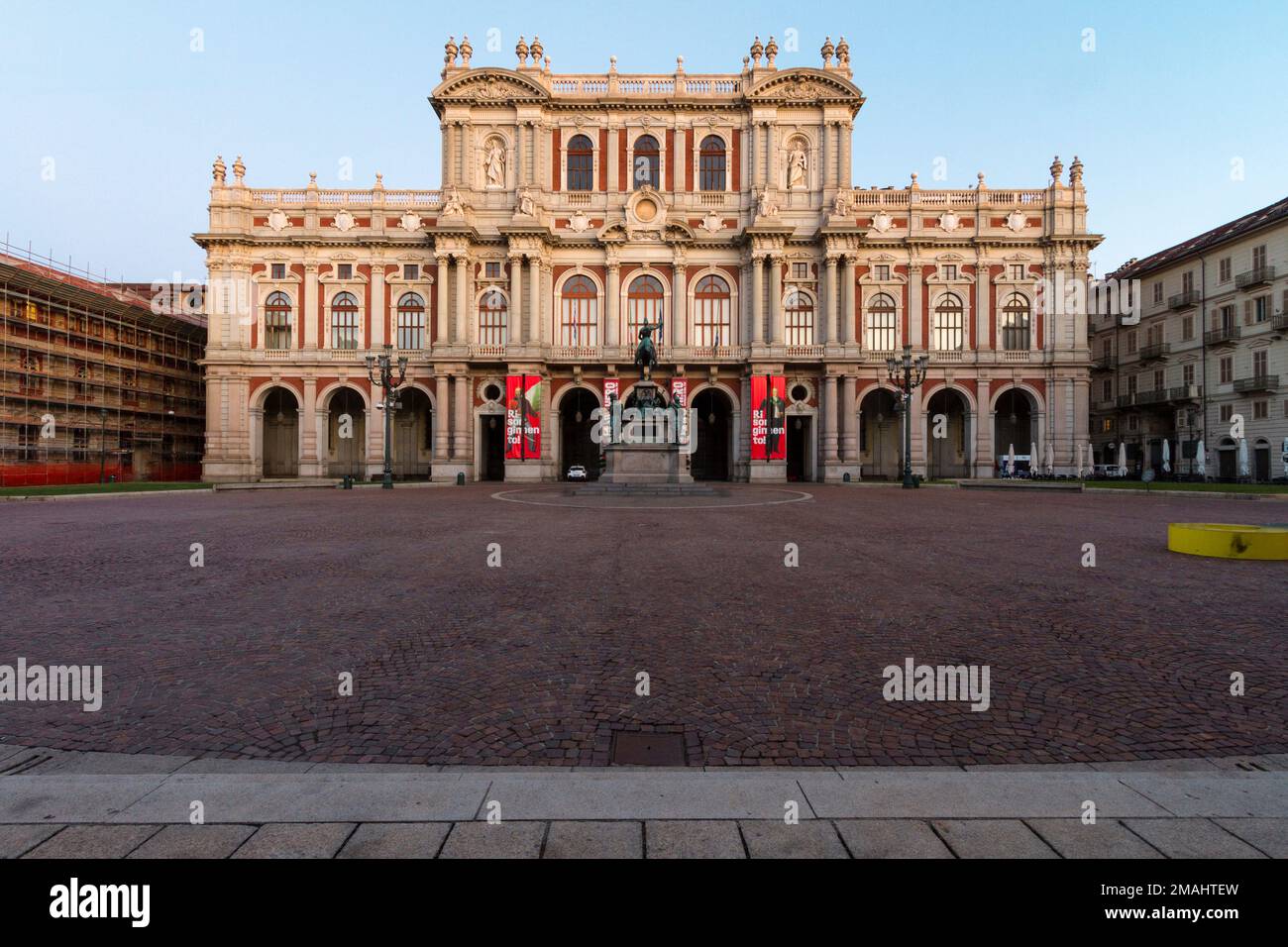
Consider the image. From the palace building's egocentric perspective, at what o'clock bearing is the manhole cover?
The manhole cover is roughly at 12 o'clock from the palace building.

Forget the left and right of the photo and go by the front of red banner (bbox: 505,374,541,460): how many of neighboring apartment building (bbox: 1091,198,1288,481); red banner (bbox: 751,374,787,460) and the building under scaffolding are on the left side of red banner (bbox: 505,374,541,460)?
2

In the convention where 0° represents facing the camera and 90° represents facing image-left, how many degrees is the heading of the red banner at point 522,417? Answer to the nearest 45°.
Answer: approximately 0°

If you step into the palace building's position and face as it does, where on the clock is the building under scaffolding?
The building under scaffolding is roughly at 3 o'clock from the palace building.

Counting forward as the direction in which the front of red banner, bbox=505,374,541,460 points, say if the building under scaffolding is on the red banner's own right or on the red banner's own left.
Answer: on the red banner's own right

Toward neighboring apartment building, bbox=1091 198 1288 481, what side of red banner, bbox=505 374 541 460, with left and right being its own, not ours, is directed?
left

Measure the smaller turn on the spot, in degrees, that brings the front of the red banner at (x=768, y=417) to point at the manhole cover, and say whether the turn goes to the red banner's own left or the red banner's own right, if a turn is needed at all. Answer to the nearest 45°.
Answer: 0° — it already faces it

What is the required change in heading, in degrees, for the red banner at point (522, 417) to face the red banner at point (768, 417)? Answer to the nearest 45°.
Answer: approximately 90° to its left

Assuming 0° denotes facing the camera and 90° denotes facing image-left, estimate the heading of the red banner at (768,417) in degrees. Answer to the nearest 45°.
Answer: approximately 0°

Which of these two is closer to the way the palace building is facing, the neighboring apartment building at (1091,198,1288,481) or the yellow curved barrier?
the yellow curved barrier

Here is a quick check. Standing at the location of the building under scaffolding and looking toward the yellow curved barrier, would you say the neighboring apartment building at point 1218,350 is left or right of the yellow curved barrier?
left
